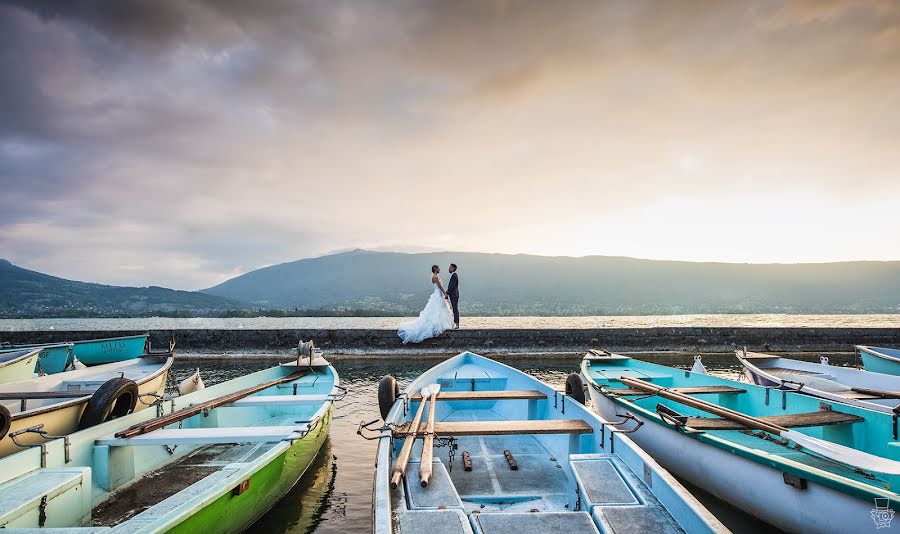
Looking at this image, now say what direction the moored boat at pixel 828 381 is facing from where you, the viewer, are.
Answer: facing away from the viewer and to the left of the viewer

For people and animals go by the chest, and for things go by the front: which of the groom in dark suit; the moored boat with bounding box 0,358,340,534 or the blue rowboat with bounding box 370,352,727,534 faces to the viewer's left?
the groom in dark suit

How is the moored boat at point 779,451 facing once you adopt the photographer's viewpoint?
facing away from the viewer and to the left of the viewer

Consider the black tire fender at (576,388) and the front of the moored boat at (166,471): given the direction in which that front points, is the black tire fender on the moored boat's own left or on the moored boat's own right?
on the moored boat's own right

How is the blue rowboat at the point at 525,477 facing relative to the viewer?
away from the camera

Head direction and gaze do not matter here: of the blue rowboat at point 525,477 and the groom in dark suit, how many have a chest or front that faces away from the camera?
1

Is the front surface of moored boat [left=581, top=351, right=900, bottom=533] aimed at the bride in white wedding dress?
yes

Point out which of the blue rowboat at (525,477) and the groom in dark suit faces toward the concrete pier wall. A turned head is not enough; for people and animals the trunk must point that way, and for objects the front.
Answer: the blue rowboat

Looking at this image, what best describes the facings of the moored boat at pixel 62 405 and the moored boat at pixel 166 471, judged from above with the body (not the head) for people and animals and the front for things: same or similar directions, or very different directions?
same or similar directions

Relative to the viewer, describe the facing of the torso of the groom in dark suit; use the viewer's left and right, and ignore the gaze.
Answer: facing to the left of the viewer

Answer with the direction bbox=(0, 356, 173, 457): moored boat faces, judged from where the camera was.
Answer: facing away from the viewer and to the right of the viewer

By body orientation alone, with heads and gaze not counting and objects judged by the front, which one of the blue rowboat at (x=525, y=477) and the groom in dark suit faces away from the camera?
the blue rowboat

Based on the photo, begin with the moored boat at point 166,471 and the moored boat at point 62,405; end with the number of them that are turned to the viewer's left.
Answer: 0

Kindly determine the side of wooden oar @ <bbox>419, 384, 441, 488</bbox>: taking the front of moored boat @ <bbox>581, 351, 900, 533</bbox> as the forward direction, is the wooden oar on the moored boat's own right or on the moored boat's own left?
on the moored boat's own left

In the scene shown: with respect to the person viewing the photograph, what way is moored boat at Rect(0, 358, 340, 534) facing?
facing away from the viewer and to the right of the viewer
